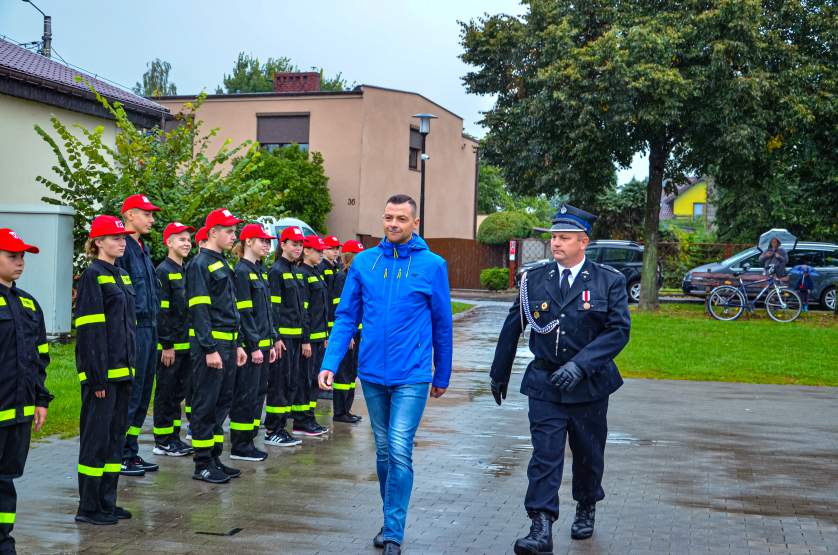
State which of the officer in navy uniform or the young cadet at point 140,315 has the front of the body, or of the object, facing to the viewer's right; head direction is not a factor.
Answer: the young cadet

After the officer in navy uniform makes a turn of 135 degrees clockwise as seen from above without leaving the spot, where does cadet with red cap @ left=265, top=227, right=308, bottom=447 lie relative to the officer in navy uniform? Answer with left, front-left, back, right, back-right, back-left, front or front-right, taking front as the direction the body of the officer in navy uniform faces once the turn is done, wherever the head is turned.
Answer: front-left

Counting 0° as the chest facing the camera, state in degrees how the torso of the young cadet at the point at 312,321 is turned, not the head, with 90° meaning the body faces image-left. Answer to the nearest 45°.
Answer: approximately 270°

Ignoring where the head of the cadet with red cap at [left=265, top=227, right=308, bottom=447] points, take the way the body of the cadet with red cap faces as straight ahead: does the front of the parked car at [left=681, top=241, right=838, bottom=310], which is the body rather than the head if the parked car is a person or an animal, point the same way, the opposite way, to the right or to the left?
the opposite way

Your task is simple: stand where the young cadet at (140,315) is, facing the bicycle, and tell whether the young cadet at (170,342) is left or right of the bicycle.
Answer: left

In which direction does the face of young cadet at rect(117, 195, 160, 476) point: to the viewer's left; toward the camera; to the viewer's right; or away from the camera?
to the viewer's right

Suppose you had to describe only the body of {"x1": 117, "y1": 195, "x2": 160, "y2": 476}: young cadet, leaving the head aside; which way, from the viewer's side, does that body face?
to the viewer's right

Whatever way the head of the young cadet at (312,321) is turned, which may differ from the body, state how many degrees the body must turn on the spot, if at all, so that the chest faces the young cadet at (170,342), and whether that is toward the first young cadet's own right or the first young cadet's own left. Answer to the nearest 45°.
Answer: approximately 135° to the first young cadet's own right

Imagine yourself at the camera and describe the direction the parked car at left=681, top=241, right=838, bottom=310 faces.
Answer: facing to the left of the viewer

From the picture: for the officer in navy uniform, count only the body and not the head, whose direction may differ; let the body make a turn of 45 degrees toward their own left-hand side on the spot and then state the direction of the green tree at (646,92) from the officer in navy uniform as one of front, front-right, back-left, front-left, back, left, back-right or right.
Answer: back

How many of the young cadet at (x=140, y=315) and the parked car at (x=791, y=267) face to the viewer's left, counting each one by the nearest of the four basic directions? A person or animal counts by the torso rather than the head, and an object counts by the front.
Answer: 1
